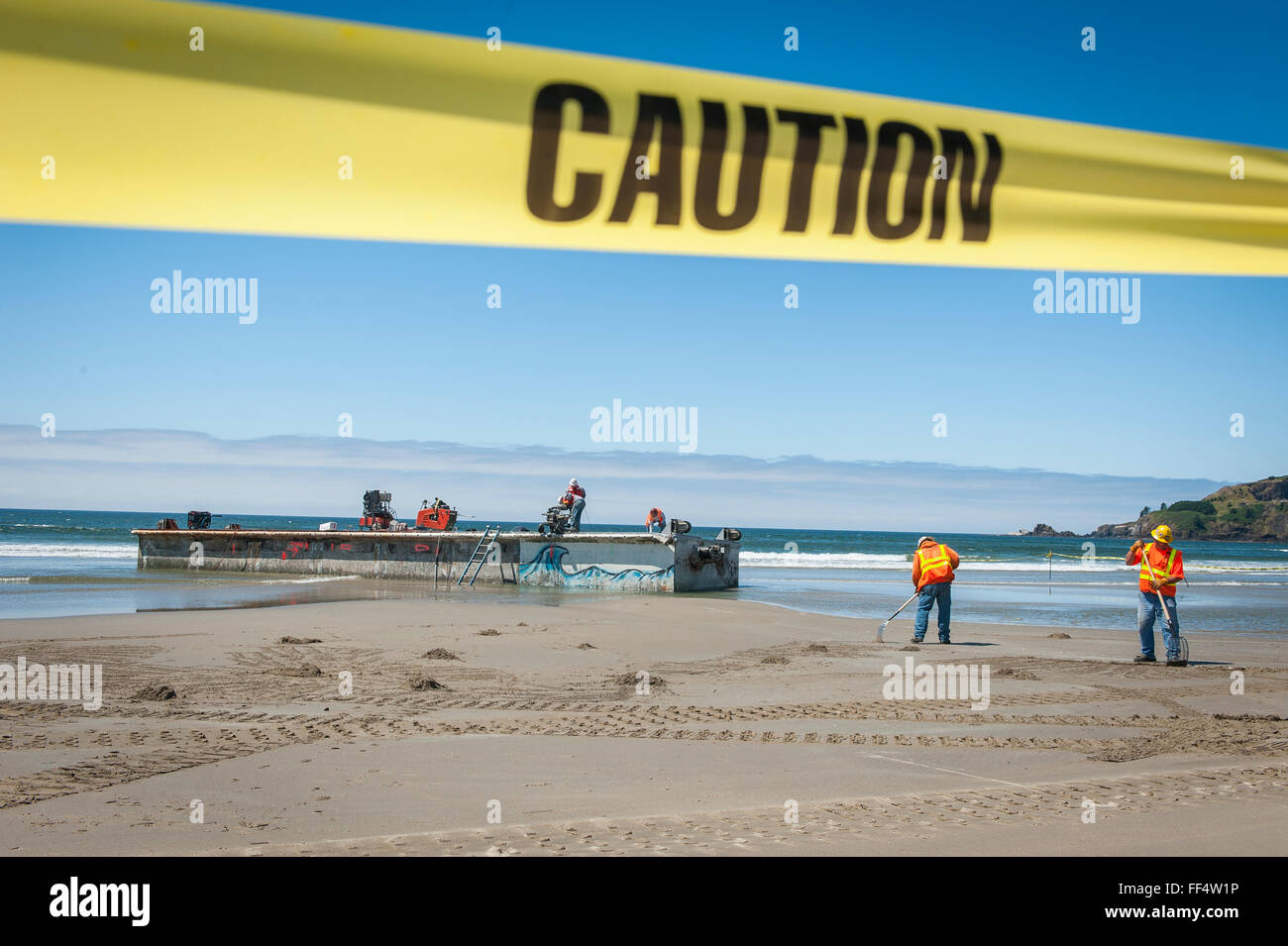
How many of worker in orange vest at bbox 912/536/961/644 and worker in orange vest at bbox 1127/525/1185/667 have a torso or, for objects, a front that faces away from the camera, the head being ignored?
1

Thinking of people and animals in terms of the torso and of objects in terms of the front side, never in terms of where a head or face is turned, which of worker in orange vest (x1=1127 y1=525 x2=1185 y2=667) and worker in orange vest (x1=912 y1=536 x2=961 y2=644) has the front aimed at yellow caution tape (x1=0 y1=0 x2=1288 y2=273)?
worker in orange vest (x1=1127 y1=525 x2=1185 y2=667)

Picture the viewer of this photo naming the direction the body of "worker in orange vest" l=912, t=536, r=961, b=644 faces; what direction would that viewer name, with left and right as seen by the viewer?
facing away from the viewer

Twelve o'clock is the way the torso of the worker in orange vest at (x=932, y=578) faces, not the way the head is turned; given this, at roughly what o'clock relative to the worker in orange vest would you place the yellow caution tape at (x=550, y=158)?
The yellow caution tape is roughly at 6 o'clock from the worker in orange vest.

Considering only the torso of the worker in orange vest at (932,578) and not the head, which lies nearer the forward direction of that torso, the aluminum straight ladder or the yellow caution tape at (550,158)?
the aluminum straight ladder

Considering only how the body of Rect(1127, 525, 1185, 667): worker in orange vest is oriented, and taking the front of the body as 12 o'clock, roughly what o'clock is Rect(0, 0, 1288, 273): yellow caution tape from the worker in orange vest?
The yellow caution tape is roughly at 12 o'clock from the worker in orange vest.

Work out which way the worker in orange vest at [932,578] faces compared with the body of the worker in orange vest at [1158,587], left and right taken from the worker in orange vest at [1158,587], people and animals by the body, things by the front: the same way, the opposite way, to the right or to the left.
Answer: the opposite way
